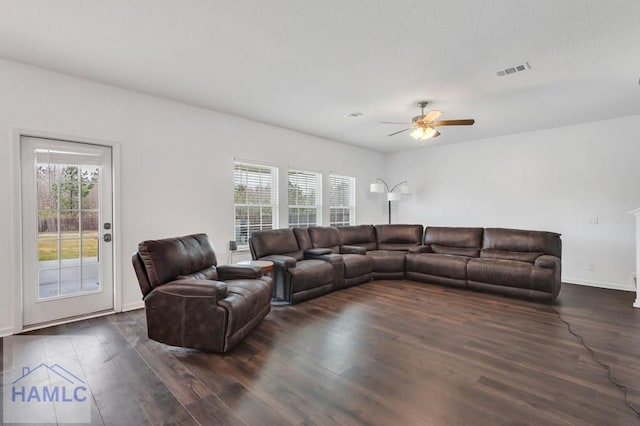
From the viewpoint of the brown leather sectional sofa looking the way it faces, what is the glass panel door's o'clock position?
The glass panel door is roughly at 2 o'clock from the brown leather sectional sofa.

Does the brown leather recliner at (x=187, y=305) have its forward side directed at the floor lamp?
no

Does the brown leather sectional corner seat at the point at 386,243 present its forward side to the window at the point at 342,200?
no

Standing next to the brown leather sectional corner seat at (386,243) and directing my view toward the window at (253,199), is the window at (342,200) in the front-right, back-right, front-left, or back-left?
front-right

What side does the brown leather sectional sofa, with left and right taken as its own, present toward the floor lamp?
back

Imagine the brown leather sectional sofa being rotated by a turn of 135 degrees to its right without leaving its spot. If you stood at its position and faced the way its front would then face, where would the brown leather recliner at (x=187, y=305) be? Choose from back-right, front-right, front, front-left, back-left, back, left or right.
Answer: left

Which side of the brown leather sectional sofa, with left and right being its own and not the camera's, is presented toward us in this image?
front

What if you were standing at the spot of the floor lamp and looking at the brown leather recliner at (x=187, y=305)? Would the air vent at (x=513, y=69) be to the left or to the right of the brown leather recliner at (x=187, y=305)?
left

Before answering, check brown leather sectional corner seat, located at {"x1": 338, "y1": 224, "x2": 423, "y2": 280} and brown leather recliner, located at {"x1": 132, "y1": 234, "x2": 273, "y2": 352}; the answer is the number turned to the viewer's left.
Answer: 0

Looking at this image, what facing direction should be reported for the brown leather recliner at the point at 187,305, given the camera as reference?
facing the viewer and to the right of the viewer

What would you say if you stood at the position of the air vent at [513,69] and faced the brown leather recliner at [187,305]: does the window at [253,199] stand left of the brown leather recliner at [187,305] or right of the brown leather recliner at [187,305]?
right

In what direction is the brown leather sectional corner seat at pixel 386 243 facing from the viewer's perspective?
toward the camera

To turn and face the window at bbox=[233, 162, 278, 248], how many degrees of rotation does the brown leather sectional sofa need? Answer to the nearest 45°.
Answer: approximately 90° to its right

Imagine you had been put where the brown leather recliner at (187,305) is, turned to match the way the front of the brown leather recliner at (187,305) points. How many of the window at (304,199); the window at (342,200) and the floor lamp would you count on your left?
3

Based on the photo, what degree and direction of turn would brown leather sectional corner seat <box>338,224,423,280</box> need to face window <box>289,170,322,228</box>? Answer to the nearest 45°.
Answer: approximately 90° to its right

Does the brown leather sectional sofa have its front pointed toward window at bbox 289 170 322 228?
no

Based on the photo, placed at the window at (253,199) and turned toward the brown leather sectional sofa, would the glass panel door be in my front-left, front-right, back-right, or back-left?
back-right

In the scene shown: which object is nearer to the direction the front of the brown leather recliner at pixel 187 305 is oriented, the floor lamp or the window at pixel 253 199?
the floor lamp

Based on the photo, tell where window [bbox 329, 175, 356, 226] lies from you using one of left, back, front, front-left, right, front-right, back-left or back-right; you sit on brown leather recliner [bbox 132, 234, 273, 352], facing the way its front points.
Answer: left

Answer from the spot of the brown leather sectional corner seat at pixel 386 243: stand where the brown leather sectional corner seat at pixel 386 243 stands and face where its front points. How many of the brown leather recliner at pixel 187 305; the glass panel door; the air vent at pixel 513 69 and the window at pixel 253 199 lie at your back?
0

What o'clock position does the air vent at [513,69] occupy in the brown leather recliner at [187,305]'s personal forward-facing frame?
The air vent is roughly at 11 o'clock from the brown leather recliner.
